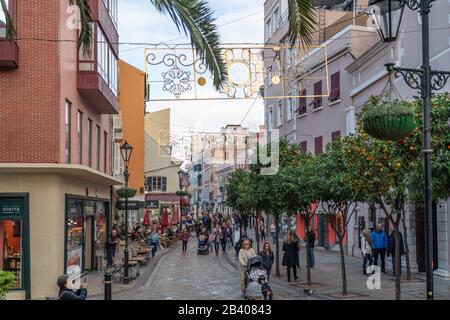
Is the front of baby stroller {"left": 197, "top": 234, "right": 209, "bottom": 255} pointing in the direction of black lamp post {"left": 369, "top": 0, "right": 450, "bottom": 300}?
yes

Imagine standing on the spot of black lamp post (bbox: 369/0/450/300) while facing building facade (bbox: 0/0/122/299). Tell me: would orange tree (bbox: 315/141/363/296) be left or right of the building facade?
right

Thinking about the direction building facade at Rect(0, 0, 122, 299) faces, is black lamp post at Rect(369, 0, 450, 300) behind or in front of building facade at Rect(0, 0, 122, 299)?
in front

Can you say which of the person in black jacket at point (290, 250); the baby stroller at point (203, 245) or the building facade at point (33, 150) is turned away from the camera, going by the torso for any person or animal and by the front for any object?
the person in black jacket

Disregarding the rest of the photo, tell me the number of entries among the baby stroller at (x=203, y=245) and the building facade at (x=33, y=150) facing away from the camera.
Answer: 0

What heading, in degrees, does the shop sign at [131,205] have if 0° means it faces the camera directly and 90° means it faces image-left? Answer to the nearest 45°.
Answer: approximately 0°

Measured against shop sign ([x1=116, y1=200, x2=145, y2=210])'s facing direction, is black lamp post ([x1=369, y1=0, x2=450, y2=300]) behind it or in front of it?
in front

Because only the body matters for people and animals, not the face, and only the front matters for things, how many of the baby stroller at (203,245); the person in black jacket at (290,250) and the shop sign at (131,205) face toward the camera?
2

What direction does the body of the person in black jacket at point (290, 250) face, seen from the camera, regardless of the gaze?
away from the camera
